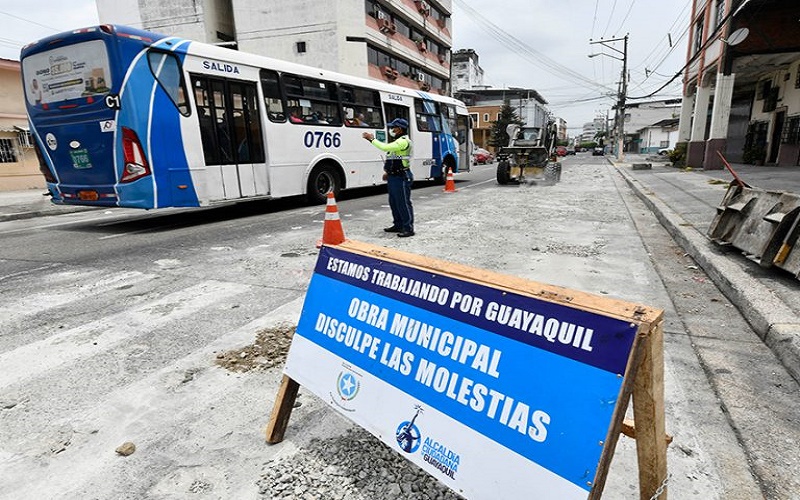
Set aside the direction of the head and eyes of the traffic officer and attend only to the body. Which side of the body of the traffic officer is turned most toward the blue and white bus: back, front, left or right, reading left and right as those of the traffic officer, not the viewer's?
front

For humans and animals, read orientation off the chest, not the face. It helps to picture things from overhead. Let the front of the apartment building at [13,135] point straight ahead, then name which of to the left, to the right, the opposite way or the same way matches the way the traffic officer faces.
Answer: the opposite way

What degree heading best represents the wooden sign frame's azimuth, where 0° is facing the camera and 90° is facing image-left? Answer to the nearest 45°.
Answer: approximately 45°

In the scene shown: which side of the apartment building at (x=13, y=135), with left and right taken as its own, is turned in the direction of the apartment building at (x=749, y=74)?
front

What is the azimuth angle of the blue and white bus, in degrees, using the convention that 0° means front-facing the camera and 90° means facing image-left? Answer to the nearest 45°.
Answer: approximately 225°

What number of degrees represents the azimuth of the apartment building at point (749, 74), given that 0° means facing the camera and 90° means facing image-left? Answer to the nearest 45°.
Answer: approximately 45°

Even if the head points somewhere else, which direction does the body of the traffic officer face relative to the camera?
to the viewer's left

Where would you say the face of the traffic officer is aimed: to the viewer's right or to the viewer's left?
to the viewer's left

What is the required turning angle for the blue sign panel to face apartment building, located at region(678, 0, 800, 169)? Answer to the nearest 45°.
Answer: approximately 180°

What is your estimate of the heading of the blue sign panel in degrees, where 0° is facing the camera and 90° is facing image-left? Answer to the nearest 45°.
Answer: approximately 45°

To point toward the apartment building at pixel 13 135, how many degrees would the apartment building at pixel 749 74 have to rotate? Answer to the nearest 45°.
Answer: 0° — it already faces it

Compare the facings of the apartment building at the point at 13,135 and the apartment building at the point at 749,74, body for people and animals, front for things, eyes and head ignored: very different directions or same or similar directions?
very different directions

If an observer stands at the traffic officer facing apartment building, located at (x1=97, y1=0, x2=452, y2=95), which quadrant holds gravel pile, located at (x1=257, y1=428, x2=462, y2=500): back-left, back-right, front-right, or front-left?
back-left

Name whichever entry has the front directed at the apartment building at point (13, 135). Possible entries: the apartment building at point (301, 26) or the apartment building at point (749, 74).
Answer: the apartment building at point (749, 74)

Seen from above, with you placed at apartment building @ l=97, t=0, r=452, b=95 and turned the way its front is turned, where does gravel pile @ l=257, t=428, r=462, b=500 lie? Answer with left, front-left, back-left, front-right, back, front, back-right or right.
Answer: front-right

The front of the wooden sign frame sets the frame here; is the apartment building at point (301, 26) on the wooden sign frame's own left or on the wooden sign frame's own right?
on the wooden sign frame's own right

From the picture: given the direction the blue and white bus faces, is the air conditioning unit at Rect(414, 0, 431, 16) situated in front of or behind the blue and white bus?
in front

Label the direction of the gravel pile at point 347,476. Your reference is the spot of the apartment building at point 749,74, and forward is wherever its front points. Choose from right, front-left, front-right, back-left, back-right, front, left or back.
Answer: front-left
